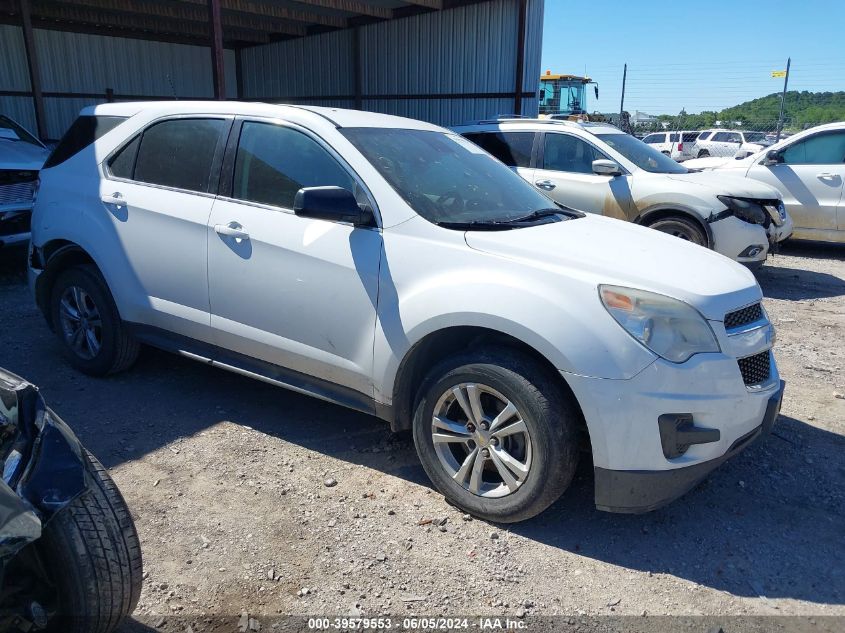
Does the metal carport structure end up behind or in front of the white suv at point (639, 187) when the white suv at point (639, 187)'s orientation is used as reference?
behind

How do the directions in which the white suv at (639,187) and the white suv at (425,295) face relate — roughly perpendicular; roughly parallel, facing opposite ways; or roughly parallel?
roughly parallel

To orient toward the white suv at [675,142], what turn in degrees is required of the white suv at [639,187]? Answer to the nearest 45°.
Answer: approximately 135° to its left

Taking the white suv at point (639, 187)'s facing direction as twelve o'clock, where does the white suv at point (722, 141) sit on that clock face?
the white suv at point (722, 141) is roughly at 8 o'clock from the white suv at point (639, 187).

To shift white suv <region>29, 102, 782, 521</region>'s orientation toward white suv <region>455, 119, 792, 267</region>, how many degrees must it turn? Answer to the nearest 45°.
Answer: approximately 90° to its left

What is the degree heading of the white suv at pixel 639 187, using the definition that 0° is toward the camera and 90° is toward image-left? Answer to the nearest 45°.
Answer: approximately 315°

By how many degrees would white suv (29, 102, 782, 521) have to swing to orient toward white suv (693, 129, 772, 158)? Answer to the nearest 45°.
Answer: approximately 90° to its left

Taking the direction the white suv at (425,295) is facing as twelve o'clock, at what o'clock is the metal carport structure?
The metal carport structure is roughly at 7 o'clock from the white suv.

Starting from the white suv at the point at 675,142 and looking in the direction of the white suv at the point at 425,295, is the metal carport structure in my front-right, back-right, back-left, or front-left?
front-right
